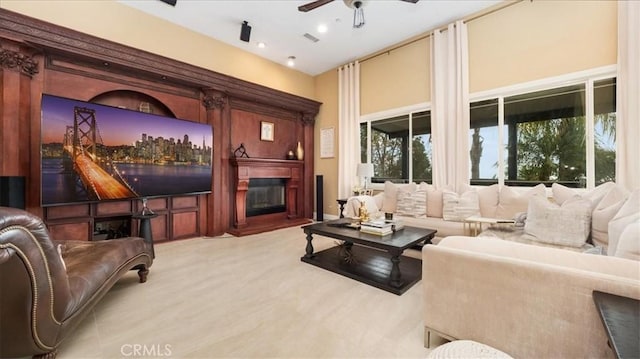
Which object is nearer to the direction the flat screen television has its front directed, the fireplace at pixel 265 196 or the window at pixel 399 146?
the window

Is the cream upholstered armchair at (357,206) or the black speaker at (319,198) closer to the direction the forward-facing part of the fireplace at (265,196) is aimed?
the cream upholstered armchair

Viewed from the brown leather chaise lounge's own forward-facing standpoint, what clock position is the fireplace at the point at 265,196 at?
The fireplace is roughly at 12 o'clock from the brown leather chaise lounge.

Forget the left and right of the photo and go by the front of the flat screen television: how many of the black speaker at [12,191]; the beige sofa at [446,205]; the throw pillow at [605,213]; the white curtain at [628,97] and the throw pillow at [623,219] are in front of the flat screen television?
4

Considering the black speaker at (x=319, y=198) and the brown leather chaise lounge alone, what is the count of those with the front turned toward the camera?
1

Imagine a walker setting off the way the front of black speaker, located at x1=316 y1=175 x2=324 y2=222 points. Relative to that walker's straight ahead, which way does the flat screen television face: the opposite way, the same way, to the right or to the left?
to the left

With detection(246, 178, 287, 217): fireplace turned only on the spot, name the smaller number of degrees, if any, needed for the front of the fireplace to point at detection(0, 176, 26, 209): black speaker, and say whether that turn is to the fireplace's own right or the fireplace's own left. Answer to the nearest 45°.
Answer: approximately 90° to the fireplace's own right

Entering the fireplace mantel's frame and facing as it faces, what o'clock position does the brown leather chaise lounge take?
The brown leather chaise lounge is roughly at 2 o'clock from the fireplace mantel.

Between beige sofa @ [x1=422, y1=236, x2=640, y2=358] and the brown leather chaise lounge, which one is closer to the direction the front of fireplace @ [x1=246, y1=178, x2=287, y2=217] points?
the beige sofa

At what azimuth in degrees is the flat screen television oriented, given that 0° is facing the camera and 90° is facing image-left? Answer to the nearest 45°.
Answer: approximately 315°

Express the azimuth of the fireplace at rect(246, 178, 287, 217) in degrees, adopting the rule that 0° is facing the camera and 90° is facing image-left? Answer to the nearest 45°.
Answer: approximately 315°

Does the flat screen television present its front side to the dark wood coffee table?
yes

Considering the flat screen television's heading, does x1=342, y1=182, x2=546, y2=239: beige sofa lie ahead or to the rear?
ahead

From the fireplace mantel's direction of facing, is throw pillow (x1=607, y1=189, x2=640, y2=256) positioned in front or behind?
in front
